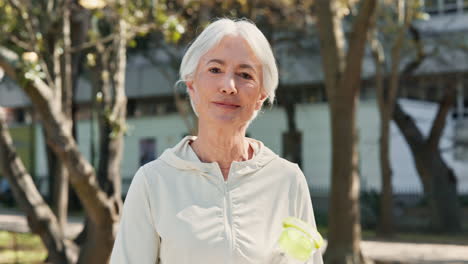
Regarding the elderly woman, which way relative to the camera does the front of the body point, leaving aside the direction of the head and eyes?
toward the camera

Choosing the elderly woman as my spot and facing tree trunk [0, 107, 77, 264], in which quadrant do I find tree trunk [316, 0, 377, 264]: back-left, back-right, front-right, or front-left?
front-right

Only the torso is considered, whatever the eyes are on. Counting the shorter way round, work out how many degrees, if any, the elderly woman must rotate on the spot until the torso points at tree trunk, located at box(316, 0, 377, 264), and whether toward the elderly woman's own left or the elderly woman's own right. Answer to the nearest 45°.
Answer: approximately 180°

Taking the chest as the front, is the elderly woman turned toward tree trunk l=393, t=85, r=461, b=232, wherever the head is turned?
no

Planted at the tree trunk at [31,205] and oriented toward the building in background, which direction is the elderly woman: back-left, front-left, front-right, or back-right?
back-right

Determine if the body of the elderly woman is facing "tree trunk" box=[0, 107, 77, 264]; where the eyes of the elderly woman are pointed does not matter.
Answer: no

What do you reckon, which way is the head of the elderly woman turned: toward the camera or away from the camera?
toward the camera

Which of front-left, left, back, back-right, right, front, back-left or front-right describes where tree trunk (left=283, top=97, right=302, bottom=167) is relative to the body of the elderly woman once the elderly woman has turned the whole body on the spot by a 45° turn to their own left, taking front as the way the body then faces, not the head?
back-left
